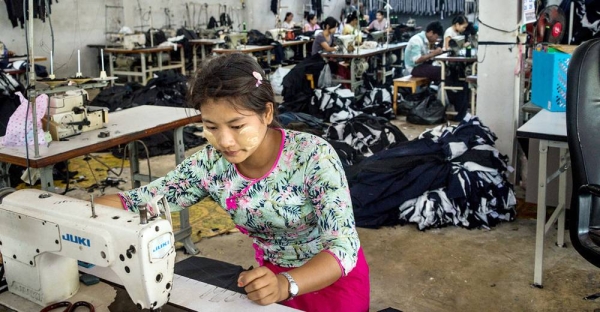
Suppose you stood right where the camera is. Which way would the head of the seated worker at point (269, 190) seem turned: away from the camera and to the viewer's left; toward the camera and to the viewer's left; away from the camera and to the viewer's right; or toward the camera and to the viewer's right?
toward the camera and to the viewer's left

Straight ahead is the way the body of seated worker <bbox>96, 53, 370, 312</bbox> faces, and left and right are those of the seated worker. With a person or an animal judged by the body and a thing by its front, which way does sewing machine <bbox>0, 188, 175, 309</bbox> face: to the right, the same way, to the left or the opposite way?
the opposite way

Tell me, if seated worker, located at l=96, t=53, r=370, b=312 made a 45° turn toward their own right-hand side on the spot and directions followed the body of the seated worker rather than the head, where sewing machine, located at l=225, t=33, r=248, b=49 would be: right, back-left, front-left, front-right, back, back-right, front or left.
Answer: right

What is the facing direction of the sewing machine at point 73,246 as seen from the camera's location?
facing away from the viewer and to the right of the viewer

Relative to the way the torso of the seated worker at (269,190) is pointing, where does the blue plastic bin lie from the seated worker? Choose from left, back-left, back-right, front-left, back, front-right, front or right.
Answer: back
